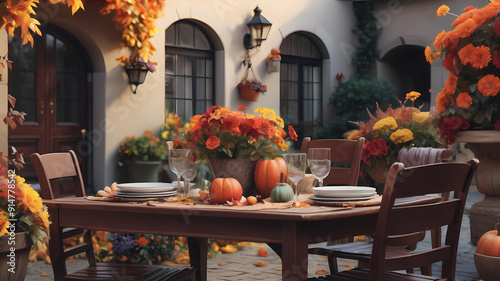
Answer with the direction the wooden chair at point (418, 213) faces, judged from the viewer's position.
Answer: facing away from the viewer and to the left of the viewer

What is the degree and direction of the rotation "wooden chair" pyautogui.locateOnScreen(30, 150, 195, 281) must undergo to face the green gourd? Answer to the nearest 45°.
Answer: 0° — it already faces it

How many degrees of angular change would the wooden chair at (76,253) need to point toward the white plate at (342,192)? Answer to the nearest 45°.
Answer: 0° — it already faces it
